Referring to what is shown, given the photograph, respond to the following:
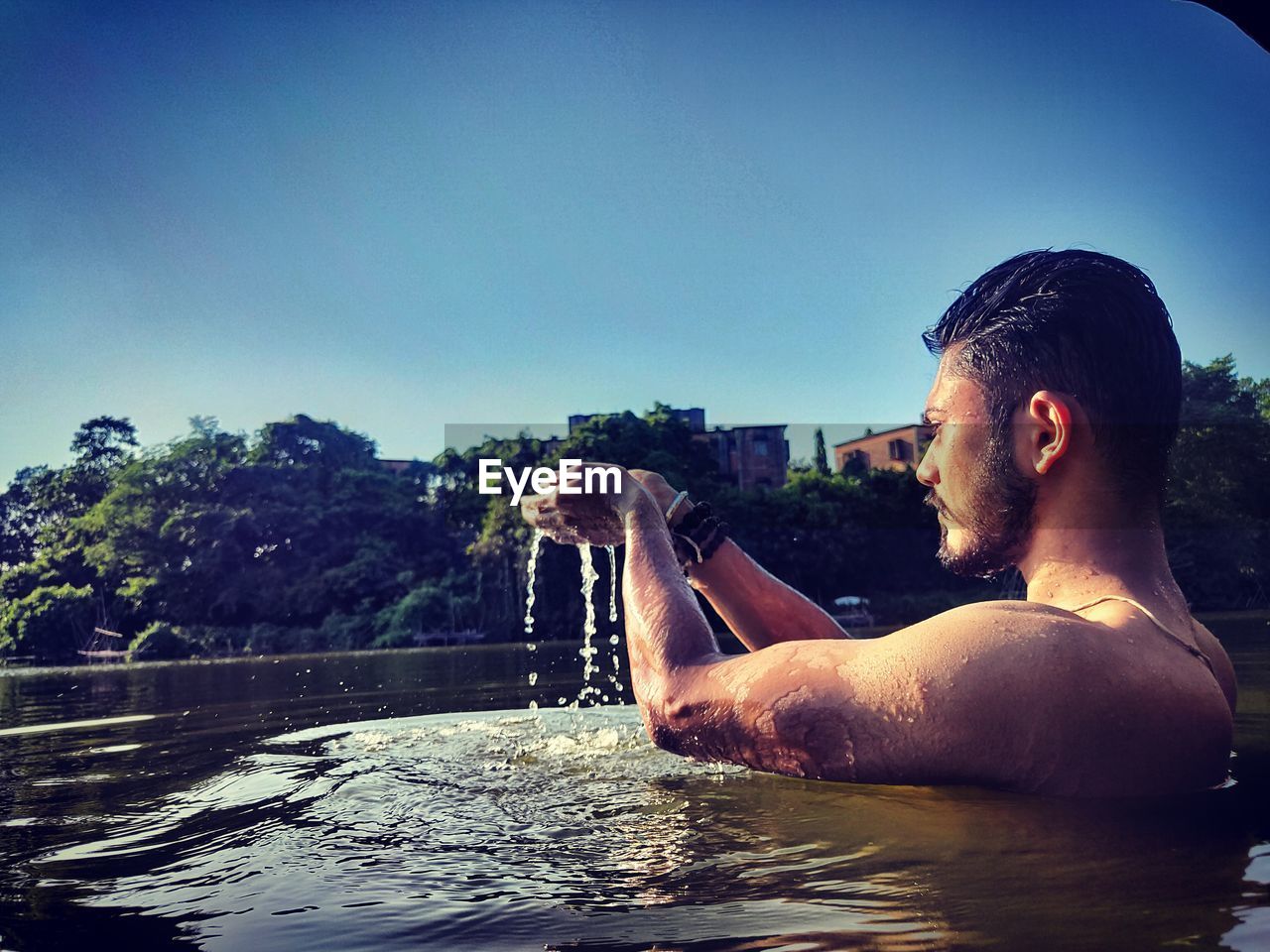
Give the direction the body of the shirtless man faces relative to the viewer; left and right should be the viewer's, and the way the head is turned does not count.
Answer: facing away from the viewer and to the left of the viewer

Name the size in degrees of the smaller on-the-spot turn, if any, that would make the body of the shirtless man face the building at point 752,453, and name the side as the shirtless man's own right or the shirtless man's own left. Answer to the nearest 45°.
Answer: approximately 45° to the shirtless man's own right

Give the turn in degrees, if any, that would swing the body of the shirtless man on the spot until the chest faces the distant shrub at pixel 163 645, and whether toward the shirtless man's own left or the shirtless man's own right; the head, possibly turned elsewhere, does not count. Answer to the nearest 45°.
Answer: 0° — they already face it

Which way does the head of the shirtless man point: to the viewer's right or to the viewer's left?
to the viewer's left
